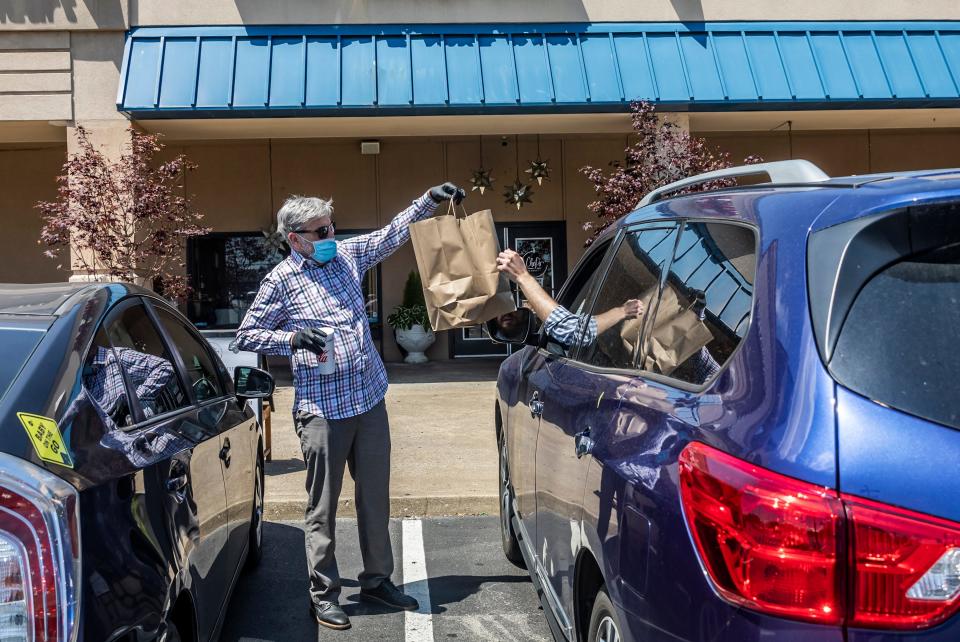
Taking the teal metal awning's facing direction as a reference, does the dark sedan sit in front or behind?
in front

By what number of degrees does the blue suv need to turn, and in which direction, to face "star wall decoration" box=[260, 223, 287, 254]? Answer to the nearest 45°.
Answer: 0° — it already faces it

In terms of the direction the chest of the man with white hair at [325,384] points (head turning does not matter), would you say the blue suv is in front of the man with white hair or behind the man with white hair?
in front

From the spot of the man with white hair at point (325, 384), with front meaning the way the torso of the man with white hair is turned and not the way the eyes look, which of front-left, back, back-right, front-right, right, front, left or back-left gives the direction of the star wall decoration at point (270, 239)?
back-left

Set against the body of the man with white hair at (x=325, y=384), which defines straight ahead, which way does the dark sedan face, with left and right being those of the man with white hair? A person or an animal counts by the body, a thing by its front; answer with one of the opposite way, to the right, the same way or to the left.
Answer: to the left

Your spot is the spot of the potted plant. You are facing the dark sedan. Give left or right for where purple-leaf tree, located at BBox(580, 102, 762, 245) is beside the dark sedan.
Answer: left
